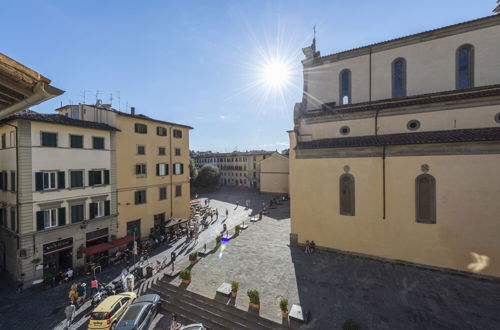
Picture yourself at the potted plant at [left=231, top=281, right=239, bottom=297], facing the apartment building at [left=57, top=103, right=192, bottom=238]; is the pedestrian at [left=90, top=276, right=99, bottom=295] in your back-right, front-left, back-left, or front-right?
front-left

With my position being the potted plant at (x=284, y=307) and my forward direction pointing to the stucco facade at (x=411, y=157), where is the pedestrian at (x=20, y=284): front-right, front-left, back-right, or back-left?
back-left

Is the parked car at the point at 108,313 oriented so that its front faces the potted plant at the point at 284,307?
no

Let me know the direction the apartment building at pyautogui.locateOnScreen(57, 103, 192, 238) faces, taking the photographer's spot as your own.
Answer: facing the viewer and to the right of the viewer

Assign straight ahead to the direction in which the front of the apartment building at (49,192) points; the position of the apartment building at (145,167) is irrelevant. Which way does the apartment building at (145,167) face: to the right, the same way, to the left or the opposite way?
the same way

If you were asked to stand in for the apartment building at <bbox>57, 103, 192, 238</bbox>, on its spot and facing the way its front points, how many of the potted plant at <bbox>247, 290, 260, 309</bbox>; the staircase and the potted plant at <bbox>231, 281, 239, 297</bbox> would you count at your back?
0

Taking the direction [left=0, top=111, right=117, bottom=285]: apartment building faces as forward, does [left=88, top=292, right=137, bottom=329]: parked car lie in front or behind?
in front

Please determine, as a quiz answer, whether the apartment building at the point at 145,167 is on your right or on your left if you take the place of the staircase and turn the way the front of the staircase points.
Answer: on your right

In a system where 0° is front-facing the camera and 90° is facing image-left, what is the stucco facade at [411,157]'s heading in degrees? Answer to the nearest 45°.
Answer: approximately 45°

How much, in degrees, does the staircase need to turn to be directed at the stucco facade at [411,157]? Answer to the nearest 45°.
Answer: approximately 135° to its left

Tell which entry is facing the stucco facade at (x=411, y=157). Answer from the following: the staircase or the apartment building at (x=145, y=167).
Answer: the apartment building

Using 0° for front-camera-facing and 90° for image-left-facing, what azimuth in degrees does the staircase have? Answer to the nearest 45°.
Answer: approximately 45°

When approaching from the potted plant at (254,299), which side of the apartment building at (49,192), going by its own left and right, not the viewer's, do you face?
front

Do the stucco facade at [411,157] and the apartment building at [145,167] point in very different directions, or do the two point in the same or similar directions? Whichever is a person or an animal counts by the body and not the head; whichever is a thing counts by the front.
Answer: very different directions
